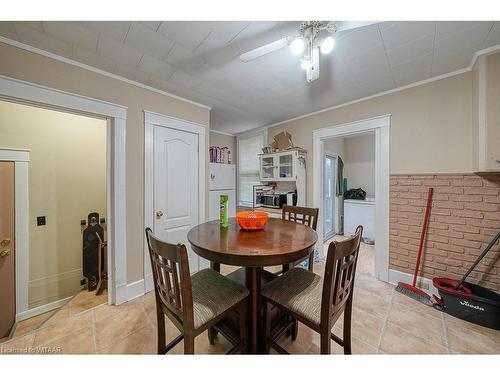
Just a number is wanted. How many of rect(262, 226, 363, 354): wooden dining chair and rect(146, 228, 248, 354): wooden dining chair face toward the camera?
0

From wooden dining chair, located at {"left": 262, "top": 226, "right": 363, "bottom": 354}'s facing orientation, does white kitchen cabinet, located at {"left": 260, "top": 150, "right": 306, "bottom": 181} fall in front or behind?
in front

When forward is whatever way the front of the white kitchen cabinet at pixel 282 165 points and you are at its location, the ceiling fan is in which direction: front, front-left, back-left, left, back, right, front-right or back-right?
front-left

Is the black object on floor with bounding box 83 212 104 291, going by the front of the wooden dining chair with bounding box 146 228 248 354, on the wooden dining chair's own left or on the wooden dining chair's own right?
on the wooden dining chair's own left

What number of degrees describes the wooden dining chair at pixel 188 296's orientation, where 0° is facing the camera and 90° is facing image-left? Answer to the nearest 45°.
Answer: approximately 225°

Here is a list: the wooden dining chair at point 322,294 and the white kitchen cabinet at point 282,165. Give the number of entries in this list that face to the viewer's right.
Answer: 0

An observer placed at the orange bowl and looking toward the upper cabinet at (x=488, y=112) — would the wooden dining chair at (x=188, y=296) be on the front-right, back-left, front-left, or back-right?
back-right

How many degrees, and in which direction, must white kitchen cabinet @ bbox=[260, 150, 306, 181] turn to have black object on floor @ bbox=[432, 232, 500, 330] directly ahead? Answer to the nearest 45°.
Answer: approximately 90° to its left

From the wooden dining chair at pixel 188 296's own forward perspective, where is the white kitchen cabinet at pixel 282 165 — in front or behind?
in front

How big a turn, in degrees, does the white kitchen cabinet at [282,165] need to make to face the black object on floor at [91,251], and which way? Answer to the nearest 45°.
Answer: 0° — it already faces it

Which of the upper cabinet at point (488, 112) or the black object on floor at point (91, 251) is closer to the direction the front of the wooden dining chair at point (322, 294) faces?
the black object on floor

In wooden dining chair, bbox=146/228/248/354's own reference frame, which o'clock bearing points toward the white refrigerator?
The white refrigerator is roughly at 11 o'clock from the wooden dining chair.

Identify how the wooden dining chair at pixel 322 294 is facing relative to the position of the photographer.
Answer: facing away from the viewer and to the left of the viewer

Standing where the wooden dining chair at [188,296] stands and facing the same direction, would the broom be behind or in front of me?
in front

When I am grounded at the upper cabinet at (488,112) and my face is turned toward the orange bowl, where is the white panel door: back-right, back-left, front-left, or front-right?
front-right

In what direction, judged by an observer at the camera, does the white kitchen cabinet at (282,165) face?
facing the viewer and to the left of the viewer
